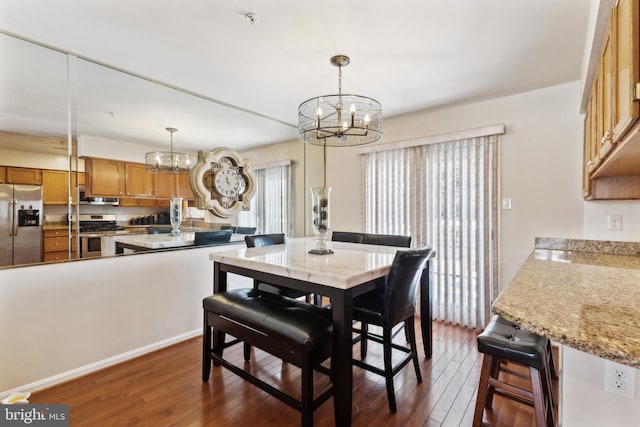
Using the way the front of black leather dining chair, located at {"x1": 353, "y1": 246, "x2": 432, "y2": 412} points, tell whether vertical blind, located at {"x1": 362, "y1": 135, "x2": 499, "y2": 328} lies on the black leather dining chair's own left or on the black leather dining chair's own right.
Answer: on the black leather dining chair's own right

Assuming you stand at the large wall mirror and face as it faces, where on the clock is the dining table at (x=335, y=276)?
The dining table is roughly at 12 o'clock from the large wall mirror.

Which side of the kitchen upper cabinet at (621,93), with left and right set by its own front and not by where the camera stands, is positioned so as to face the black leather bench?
front

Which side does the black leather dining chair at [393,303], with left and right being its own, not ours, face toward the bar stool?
back

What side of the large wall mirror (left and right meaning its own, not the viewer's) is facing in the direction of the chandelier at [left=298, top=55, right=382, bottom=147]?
front

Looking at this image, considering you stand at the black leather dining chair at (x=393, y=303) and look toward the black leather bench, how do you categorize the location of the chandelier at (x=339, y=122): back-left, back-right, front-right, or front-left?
front-right

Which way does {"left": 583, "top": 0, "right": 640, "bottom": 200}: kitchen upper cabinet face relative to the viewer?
to the viewer's left

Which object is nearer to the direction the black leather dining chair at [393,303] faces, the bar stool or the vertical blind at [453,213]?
the vertical blind

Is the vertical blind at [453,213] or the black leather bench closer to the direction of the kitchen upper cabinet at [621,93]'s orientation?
the black leather bench

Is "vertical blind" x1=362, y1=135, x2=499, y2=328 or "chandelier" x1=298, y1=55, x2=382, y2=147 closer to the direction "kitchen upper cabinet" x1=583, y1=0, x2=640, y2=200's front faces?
the chandelier

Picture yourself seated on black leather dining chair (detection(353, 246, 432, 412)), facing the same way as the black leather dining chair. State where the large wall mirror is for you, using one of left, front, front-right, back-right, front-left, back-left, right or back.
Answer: front-left

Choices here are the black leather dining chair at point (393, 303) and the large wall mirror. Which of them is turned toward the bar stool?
the large wall mirror

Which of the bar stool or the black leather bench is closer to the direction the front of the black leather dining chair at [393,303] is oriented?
the black leather bench

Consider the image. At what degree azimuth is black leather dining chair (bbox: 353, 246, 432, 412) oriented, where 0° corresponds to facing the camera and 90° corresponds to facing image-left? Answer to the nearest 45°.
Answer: approximately 135°

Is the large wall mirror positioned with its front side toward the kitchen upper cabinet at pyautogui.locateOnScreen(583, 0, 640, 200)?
yes

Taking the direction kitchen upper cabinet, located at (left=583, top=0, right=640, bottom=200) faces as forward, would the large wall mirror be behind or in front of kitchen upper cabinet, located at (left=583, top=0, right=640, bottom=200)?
in front

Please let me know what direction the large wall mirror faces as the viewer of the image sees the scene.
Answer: facing the viewer and to the right of the viewer
